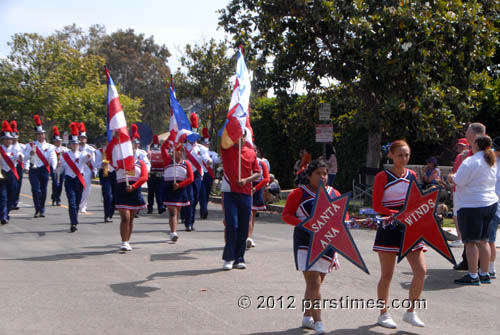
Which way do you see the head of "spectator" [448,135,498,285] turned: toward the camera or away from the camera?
away from the camera

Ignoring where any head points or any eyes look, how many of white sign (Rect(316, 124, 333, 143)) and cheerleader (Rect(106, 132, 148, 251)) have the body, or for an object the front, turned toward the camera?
2

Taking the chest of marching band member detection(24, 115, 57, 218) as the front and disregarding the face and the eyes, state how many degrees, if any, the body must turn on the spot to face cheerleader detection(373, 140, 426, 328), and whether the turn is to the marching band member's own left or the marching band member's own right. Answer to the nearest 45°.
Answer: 0° — they already face them

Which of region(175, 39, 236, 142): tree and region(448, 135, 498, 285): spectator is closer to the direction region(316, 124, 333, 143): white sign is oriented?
the spectator

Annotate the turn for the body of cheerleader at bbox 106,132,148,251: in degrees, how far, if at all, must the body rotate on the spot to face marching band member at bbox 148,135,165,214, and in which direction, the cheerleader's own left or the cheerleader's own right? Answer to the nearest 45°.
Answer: approximately 180°
